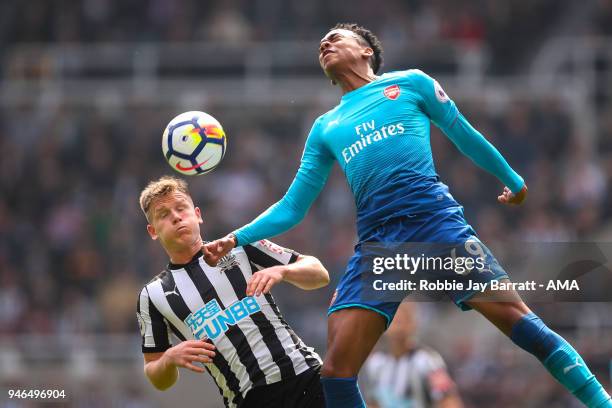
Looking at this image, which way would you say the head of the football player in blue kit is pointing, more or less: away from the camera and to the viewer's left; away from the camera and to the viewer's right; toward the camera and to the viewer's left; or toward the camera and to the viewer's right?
toward the camera and to the viewer's left

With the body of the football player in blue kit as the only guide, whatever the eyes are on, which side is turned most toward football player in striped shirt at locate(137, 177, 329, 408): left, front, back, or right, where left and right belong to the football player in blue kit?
right

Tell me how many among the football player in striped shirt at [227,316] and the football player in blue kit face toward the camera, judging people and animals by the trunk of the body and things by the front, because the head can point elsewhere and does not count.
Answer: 2

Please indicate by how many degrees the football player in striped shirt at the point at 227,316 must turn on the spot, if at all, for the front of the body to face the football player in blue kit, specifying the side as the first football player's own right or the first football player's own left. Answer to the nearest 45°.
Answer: approximately 45° to the first football player's own left

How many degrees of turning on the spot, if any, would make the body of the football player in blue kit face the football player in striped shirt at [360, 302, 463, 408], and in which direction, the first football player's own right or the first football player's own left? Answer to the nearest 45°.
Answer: approximately 180°

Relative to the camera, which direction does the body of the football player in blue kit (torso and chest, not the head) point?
toward the camera

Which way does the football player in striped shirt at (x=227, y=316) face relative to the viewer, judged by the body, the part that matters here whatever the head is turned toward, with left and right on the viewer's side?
facing the viewer

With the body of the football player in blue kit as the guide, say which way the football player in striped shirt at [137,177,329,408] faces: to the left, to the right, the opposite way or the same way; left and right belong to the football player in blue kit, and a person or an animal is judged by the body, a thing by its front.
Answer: the same way

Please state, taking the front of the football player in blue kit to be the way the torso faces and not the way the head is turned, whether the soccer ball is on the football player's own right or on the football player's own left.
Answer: on the football player's own right

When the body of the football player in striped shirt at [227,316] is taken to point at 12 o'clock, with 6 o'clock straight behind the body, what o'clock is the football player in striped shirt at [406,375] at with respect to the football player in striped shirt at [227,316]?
the football player in striped shirt at [406,375] is roughly at 7 o'clock from the football player in striped shirt at [227,316].
